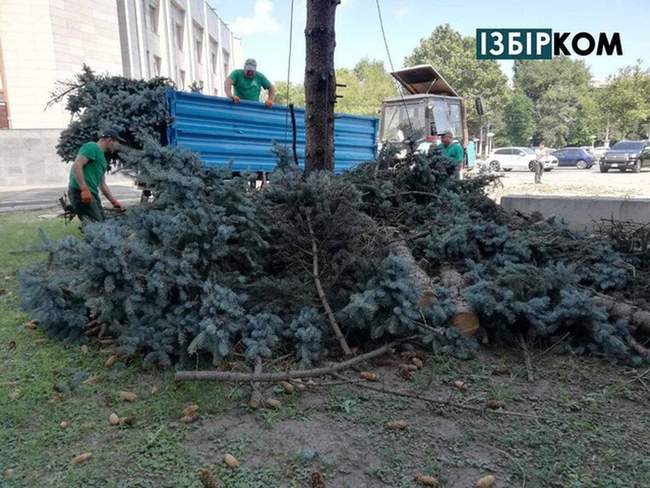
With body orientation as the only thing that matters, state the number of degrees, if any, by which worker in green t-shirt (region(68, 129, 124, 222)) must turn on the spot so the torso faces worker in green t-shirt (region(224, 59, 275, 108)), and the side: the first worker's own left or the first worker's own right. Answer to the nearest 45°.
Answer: approximately 45° to the first worker's own left

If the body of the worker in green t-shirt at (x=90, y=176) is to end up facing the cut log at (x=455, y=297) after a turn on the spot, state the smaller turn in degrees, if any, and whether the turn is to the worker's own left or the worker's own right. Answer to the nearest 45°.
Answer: approximately 45° to the worker's own right

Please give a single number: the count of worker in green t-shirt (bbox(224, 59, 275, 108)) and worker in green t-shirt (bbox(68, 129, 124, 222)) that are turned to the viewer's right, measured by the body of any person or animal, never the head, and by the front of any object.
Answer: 1

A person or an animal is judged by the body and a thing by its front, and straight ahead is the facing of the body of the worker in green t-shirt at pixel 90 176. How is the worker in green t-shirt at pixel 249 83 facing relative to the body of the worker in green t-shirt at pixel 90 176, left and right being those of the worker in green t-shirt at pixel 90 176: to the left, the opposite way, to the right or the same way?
to the right

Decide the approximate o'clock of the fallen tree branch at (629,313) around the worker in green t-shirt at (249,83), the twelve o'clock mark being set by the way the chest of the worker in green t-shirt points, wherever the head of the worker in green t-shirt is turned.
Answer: The fallen tree branch is roughly at 11 o'clock from the worker in green t-shirt.

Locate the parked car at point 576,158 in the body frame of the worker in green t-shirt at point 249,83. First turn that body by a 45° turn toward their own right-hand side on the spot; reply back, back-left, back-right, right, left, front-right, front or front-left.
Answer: back

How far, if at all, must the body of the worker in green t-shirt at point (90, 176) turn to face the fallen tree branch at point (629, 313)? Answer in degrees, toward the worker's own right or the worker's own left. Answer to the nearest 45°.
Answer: approximately 45° to the worker's own right

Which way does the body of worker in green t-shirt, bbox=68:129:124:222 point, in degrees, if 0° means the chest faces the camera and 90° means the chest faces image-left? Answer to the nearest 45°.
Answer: approximately 270°
